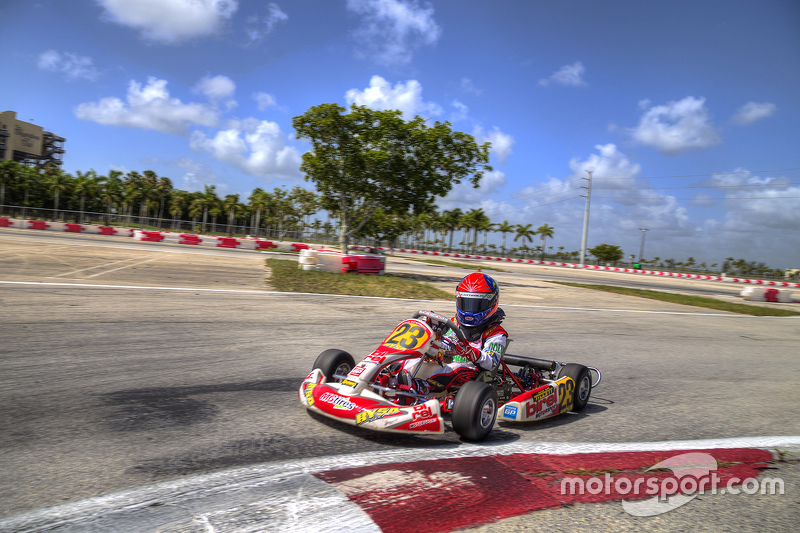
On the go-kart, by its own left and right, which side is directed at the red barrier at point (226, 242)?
right

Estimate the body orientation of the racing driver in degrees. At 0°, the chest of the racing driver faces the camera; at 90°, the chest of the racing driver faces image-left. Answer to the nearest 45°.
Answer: approximately 45°

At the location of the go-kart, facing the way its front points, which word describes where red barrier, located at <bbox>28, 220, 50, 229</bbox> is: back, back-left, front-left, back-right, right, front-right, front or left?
right

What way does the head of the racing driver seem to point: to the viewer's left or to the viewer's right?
to the viewer's left

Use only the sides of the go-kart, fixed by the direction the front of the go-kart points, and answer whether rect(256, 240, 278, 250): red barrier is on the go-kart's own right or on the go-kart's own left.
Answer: on the go-kart's own right

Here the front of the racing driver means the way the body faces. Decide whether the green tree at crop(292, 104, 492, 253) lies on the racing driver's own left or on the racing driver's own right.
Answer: on the racing driver's own right
